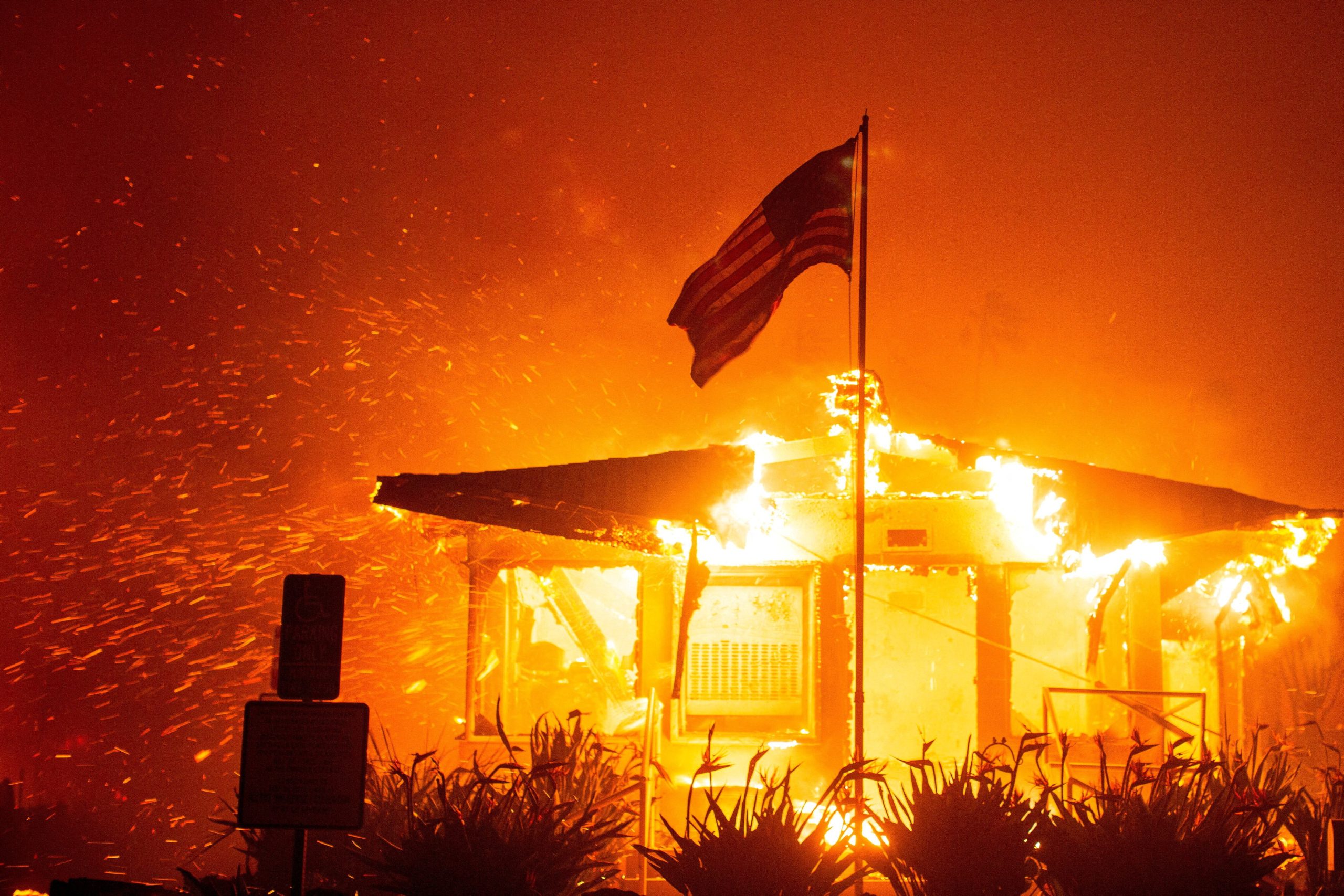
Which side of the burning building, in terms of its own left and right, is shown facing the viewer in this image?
front

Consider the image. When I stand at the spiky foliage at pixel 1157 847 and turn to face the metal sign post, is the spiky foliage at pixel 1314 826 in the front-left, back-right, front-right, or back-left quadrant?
back-right

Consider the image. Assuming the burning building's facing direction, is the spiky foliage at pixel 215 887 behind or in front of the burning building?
in front

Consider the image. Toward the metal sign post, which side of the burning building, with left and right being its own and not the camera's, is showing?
front

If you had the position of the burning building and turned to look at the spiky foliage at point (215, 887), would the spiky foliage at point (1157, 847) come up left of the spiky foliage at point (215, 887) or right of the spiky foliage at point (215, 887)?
left

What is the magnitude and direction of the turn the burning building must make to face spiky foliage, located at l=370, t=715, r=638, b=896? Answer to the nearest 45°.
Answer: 0° — it already faces it

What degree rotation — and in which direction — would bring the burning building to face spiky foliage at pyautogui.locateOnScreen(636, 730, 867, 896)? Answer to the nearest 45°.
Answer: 0° — it already faces it

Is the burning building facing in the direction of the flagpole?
yes

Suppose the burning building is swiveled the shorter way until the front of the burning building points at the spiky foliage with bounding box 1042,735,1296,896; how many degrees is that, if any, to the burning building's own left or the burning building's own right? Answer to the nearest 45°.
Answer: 0° — it already faces it

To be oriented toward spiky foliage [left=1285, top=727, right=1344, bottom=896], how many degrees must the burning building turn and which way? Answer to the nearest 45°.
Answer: approximately 45° to its left
